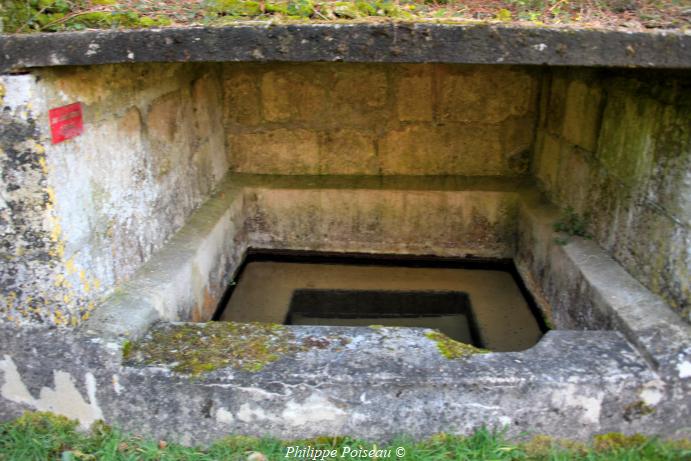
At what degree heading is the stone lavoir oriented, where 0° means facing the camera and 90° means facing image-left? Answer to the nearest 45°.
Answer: approximately 0°
